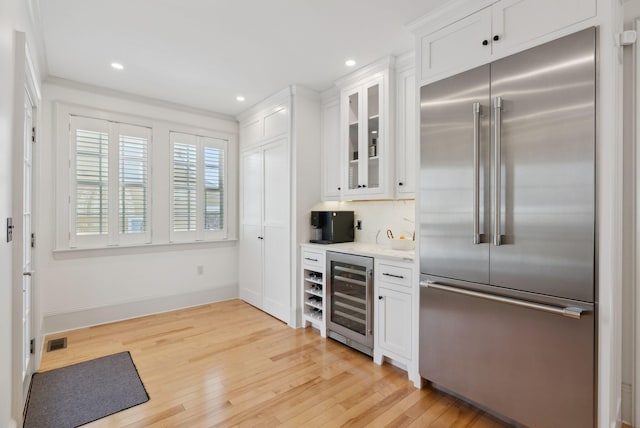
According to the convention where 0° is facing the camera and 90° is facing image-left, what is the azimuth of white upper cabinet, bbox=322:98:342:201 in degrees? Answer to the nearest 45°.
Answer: approximately 45°

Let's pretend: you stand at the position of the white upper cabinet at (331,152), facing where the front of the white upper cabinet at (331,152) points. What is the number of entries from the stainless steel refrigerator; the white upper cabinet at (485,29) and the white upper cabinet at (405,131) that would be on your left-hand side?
3

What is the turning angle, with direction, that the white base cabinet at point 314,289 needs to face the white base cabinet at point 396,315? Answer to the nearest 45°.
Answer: approximately 90° to its left

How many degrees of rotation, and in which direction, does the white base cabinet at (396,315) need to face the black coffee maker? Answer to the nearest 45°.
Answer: approximately 90° to its right

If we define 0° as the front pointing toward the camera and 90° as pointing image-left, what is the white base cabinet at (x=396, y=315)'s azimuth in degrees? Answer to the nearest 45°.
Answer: approximately 45°

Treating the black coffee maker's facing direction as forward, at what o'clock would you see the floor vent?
The floor vent is roughly at 1 o'clock from the black coffee maker.

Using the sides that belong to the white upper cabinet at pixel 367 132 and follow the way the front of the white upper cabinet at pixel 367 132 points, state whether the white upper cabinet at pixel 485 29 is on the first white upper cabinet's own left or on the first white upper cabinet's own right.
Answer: on the first white upper cabinet's own left

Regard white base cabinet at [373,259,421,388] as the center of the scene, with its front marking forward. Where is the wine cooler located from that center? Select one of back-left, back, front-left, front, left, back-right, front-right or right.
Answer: right
